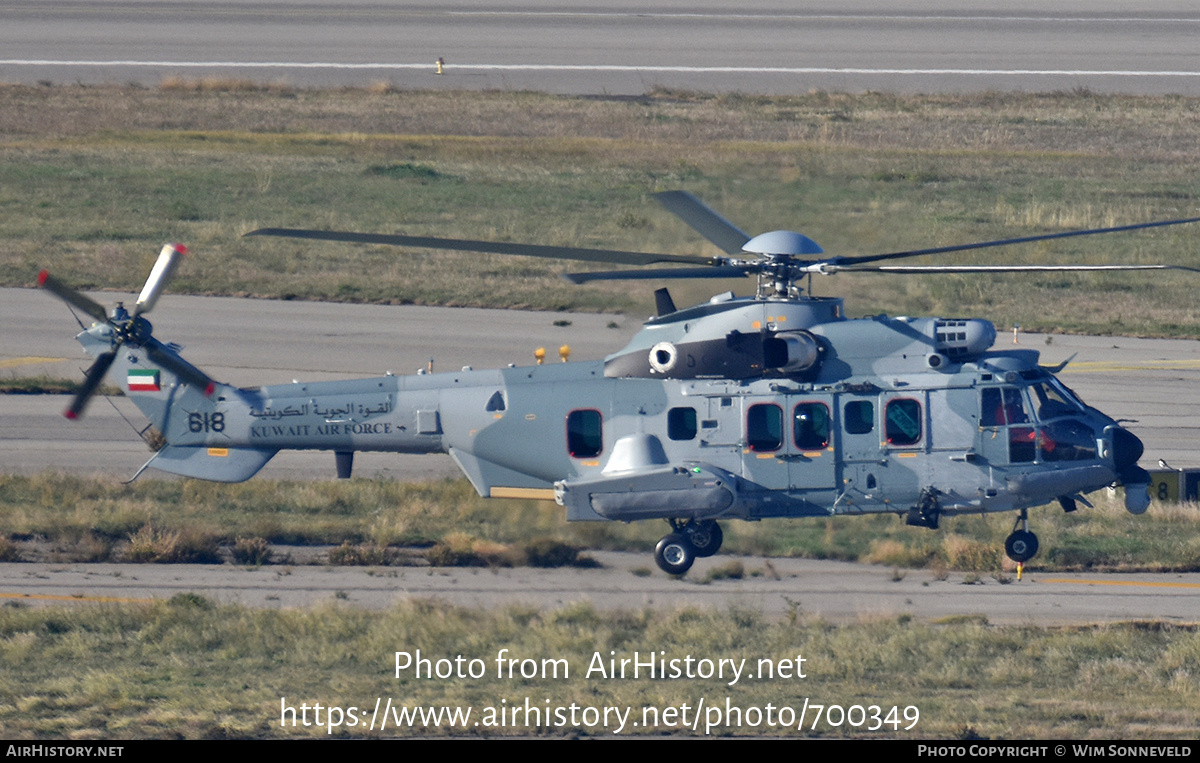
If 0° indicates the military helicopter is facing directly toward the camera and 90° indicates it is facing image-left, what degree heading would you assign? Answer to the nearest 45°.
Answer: approximately 270°
